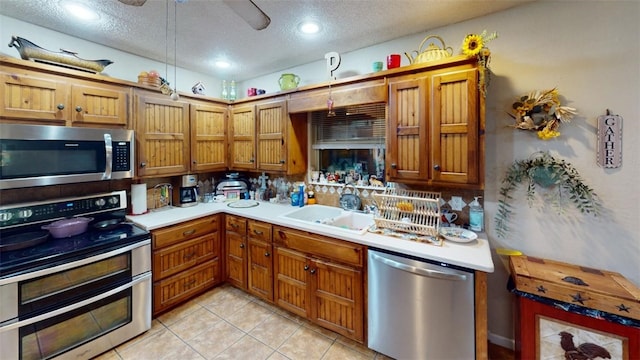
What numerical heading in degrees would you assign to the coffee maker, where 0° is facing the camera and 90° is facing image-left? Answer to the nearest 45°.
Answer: approximately 315°

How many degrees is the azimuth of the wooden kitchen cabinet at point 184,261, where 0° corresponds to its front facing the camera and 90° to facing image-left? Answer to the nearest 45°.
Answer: approximately 315°

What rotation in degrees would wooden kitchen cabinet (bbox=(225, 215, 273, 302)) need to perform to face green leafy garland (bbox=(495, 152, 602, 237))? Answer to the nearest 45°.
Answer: approximately 90° to its left

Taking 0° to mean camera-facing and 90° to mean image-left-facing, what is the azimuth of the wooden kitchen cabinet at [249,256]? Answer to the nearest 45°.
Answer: approximately 45°

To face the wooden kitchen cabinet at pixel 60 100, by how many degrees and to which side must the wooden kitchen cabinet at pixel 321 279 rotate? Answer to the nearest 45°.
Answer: approximately 45° to its right
